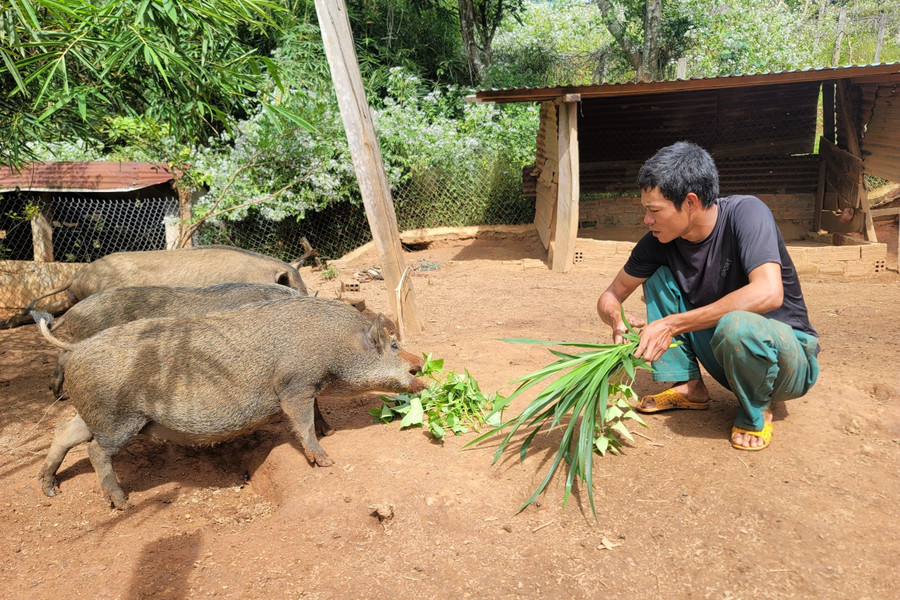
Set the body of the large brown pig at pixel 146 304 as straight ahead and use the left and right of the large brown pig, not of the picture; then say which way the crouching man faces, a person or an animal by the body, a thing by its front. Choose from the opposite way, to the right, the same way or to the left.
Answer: the opposite way

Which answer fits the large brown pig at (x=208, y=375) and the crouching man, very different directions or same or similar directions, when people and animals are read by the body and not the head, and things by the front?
very different directions

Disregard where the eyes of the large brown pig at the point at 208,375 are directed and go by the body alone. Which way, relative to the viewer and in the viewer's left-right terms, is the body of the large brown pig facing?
facing to the right of the viewer

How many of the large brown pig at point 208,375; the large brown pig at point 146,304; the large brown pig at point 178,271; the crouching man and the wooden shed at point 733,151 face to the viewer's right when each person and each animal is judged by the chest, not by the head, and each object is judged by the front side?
3

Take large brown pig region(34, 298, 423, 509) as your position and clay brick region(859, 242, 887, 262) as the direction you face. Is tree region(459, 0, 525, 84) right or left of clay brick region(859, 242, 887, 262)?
left

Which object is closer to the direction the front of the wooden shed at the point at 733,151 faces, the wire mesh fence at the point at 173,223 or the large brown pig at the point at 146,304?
the large brown pig

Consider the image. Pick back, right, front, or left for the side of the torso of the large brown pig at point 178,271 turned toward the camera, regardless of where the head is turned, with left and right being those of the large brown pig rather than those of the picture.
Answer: right

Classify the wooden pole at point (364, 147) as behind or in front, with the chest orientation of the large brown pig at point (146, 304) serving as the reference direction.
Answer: in front

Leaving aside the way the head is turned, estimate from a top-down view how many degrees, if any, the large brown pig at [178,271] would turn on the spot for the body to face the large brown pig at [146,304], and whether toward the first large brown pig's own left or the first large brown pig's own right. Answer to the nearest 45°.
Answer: approximately 90° to the first large brown pig's own right

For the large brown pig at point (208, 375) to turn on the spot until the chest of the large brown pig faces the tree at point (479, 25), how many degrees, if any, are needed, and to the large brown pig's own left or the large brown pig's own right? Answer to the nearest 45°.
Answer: approximately 45° to the large brown pig's own left

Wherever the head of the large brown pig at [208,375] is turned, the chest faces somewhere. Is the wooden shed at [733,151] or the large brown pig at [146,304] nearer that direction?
the wooden shed

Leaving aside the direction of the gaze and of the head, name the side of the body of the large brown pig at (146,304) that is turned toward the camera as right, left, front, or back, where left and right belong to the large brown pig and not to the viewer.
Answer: right
